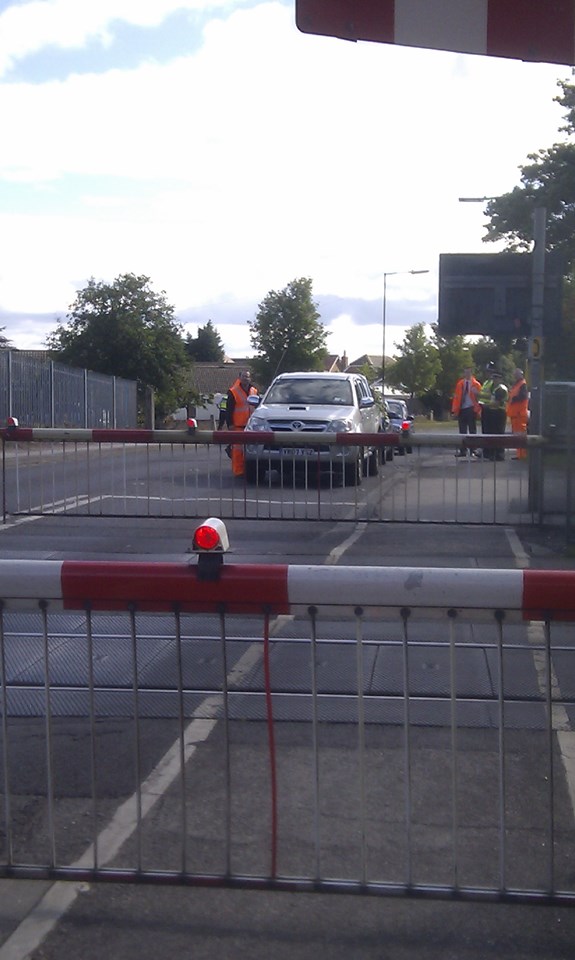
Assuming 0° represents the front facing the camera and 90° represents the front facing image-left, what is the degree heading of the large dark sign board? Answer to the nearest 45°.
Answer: approximately 180°

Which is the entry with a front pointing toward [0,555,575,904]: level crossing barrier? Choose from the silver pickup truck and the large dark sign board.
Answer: the silver pickup truck

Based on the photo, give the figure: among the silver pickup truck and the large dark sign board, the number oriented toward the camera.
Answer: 1

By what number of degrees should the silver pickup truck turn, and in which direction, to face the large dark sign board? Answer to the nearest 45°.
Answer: approximately 90° to its left

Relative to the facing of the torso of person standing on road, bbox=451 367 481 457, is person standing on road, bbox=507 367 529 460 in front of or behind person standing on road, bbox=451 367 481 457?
in front

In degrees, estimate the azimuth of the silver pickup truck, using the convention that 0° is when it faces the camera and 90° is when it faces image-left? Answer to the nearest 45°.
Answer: approximately 0°

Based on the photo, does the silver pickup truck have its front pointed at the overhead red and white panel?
yes
